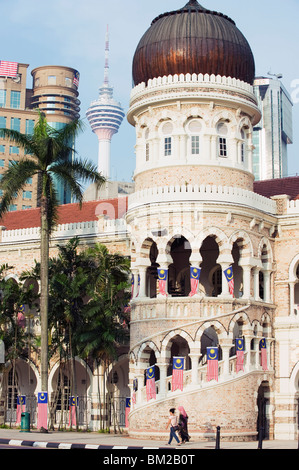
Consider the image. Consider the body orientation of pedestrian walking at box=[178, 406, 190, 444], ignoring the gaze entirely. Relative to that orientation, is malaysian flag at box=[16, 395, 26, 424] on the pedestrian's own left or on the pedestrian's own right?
on the pedestrian's own right

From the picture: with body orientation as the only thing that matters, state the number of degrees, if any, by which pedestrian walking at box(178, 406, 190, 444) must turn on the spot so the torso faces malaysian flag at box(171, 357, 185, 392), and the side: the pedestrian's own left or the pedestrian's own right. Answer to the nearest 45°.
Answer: approximately 90° to the pedestrian's own right

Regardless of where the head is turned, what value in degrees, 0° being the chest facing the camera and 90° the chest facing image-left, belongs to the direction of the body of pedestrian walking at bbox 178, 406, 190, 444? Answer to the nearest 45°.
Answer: approximately 90°

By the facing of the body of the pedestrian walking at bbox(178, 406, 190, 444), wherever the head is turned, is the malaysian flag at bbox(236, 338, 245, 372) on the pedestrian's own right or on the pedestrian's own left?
on the pedestrian's own right

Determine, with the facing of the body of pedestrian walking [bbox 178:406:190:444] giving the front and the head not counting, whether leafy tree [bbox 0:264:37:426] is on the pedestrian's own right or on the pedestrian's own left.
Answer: on the pedestrian's own right
